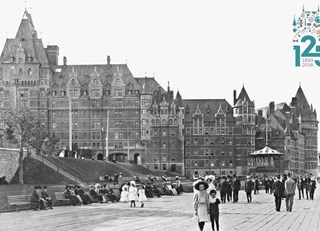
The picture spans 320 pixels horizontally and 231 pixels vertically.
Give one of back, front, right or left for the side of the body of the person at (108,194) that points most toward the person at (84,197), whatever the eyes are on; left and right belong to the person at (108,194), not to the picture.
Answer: right

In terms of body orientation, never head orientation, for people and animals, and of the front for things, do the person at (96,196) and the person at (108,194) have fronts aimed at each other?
no

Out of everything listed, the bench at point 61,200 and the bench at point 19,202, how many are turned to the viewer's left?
0

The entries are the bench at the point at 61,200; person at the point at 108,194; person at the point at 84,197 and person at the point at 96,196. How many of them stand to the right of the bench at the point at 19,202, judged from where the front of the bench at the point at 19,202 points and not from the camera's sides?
0

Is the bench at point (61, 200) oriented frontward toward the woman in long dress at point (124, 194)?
no

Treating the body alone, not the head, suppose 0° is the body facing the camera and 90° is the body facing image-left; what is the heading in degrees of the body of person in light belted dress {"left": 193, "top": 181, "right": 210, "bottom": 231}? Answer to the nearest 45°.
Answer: approximately 0°

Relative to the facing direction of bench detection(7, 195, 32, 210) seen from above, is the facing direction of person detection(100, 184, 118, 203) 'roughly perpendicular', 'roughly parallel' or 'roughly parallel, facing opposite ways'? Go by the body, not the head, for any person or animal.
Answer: roughly parallel

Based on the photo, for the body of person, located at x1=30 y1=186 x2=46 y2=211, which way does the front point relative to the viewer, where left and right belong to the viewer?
facing the viewer and to the right of the viewer

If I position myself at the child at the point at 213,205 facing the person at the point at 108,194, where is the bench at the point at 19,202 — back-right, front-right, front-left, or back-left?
front-left

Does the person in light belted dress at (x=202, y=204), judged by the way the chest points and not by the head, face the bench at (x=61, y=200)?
no
